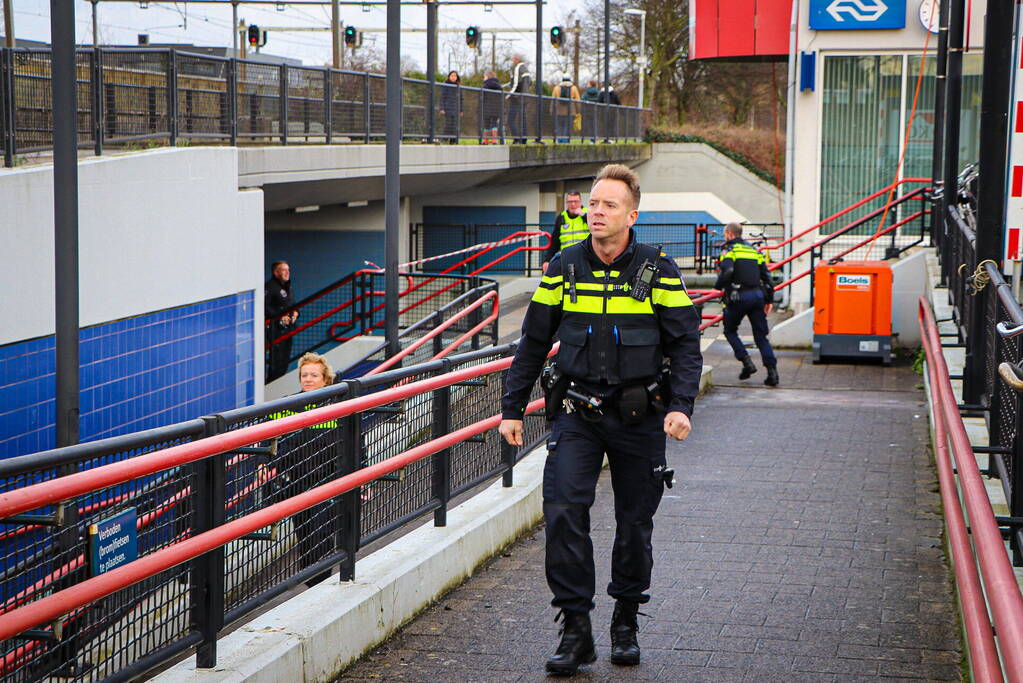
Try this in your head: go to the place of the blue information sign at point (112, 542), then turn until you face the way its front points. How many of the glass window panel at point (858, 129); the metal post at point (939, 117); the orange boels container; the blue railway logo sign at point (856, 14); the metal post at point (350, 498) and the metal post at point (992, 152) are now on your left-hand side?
6

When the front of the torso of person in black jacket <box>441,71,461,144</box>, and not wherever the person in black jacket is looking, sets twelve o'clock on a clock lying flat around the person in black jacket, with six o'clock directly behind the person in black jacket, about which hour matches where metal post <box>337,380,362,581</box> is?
The metal post is roughly at 12 o'clock from the person in black jacket.

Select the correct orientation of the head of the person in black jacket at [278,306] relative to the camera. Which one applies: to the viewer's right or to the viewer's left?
to the viewer's right

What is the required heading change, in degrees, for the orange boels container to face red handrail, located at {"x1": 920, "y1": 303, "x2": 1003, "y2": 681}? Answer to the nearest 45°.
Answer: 0° — it already faces it

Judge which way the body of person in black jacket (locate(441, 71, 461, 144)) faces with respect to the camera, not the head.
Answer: toward the camera

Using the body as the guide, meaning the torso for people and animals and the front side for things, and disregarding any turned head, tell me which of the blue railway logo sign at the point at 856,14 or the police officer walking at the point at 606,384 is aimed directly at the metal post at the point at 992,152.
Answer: the blue railway logo sign

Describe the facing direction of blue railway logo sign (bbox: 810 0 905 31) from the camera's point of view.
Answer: facing the viewer

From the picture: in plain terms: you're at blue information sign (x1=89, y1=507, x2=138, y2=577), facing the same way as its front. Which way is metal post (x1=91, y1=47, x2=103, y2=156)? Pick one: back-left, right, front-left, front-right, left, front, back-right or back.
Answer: back-left

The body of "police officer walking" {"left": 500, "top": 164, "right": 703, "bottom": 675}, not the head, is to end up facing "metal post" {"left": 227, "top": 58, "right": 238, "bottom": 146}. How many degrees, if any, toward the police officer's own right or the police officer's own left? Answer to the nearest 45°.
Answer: approximately 180°

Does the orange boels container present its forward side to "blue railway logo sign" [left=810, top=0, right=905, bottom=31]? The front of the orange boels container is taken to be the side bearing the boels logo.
no

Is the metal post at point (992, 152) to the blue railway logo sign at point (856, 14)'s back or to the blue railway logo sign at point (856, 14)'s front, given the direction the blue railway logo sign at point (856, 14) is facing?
to the front

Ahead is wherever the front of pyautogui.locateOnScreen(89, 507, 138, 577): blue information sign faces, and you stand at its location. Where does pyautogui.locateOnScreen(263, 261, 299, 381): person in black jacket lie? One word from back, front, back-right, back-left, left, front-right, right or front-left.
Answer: back-left

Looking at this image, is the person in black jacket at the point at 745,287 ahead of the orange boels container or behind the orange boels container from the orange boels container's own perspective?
ahead

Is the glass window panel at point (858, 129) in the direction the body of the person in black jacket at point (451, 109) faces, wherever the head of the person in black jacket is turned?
no

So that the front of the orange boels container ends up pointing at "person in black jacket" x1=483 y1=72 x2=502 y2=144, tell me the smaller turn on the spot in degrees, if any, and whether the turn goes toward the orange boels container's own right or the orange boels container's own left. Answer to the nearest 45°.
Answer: approximately 135° to the orange boels container's own right

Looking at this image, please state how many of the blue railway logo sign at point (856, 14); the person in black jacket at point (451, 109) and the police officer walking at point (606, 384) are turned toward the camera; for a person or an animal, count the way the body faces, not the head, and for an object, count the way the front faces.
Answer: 3

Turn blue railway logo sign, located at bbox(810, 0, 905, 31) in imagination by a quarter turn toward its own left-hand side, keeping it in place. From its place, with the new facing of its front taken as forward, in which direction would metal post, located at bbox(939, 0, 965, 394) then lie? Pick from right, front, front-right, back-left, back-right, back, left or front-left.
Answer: right

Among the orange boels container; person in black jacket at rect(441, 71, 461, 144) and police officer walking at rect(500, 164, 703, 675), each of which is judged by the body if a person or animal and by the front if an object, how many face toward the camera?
3

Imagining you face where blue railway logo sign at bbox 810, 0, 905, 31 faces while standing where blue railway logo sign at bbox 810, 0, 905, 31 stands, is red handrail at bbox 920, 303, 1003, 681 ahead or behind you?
ahead
